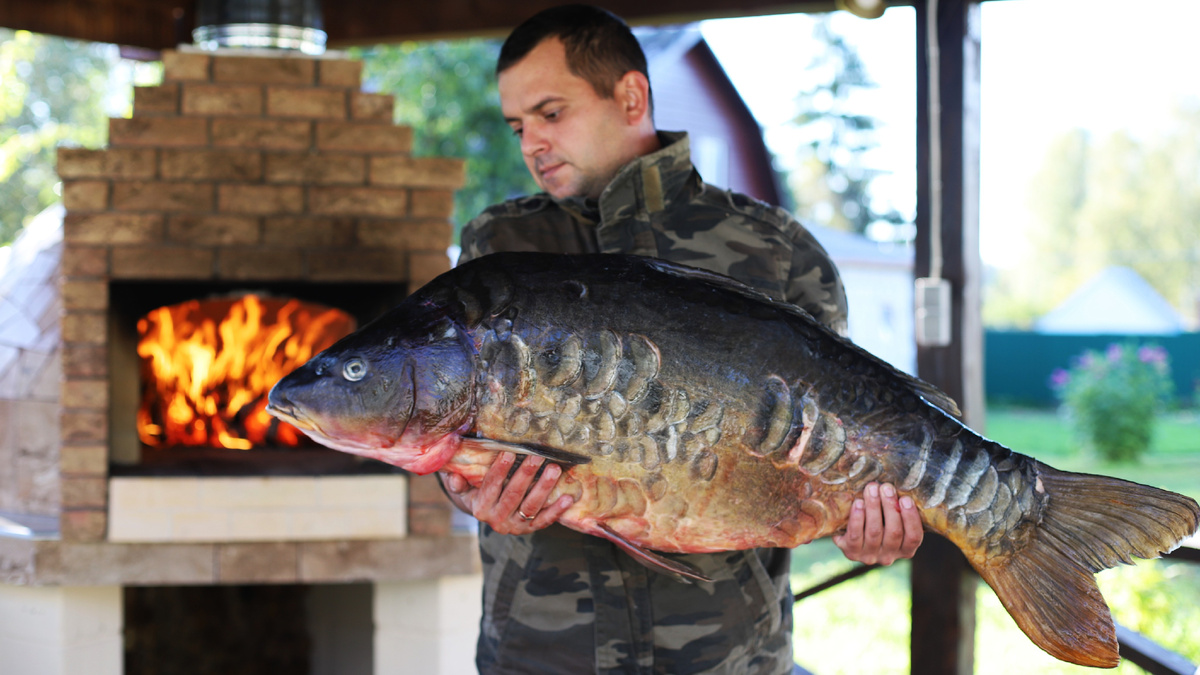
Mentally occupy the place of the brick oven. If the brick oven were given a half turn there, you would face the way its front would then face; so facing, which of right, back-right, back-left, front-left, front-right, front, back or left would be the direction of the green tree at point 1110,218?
front-right

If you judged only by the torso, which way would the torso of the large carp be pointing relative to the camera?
to the viewer's left

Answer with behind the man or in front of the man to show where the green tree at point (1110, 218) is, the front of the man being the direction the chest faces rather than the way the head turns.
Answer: behind

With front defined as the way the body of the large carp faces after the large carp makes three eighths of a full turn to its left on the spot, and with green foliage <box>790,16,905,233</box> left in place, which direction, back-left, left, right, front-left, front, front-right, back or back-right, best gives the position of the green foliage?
back-left

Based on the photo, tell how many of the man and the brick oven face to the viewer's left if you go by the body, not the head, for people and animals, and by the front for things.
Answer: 0

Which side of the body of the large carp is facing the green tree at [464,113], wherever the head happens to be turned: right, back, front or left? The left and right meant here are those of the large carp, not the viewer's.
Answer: right

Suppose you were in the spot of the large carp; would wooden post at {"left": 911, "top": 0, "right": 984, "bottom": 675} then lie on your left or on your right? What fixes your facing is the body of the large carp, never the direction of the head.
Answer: on your right
